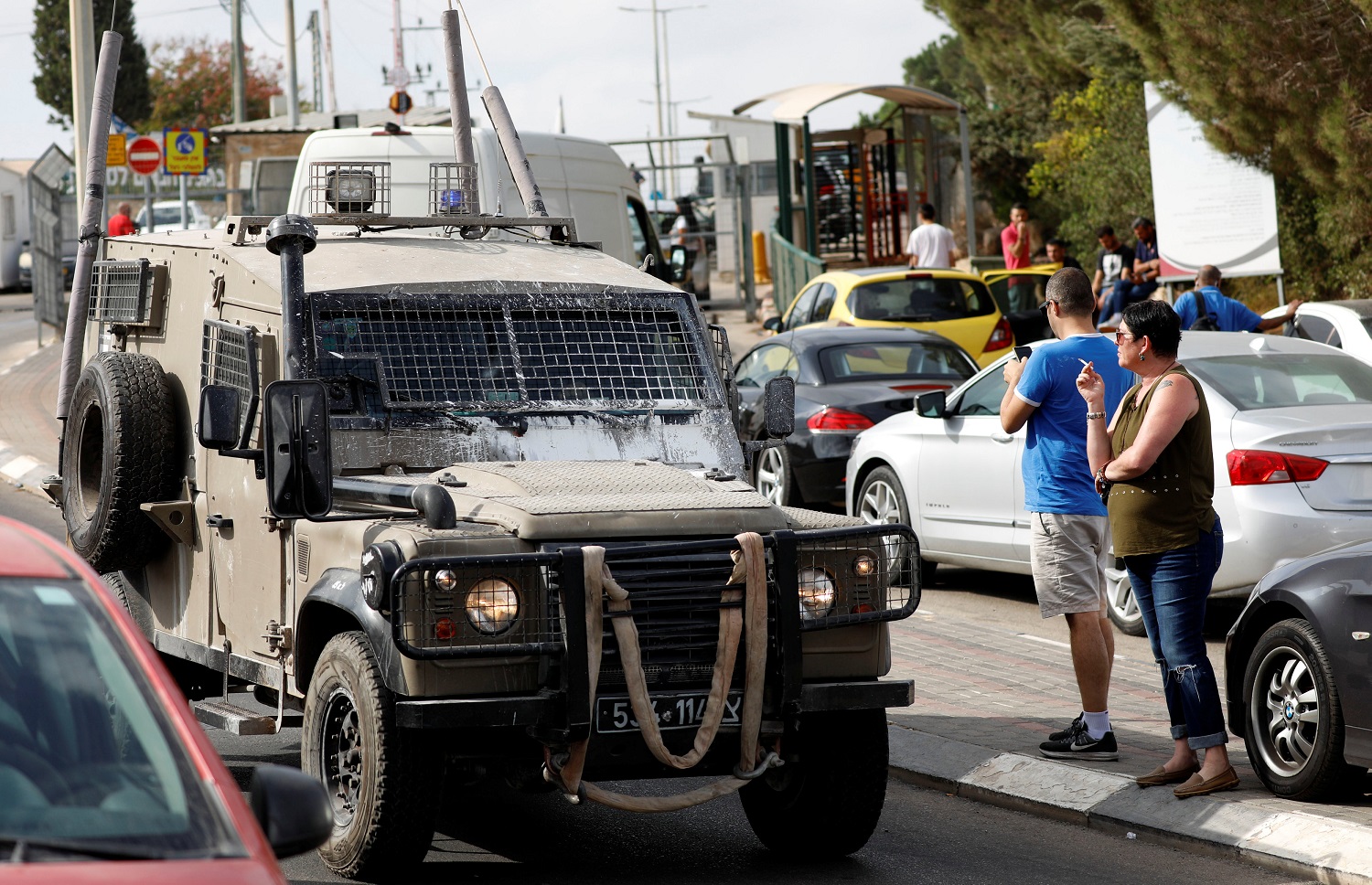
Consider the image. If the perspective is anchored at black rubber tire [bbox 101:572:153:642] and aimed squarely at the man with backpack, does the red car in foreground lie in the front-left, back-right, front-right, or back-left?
back-right

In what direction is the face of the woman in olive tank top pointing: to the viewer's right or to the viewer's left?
to the viewer's left

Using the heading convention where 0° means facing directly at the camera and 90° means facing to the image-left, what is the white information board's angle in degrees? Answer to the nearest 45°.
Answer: approximately 0°

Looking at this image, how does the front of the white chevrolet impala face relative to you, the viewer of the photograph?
facing away from the viewer and to the left of the viewer

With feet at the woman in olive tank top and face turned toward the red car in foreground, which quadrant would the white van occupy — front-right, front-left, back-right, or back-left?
back-right

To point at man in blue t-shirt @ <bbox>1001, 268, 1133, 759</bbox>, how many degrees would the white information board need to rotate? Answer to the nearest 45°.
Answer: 0° — it already faces them

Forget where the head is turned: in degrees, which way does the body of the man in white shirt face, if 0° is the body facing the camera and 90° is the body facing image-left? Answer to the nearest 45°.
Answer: approximately 180°

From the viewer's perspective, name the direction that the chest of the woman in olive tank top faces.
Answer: to the viewer's left

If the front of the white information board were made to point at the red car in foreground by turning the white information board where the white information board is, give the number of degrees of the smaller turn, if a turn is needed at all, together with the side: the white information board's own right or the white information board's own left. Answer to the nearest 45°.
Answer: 0° — it already faces it

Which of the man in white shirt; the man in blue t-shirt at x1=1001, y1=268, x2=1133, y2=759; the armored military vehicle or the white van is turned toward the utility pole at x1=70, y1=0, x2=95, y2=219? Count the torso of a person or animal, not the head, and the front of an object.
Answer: the man in blue t-shirt

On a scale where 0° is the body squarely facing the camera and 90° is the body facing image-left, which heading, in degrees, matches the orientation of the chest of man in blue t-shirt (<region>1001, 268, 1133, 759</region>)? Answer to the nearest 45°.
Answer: approximately 135°
